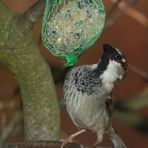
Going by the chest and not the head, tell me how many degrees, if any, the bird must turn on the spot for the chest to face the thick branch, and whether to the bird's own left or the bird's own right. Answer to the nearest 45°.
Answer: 0° — it already faces it

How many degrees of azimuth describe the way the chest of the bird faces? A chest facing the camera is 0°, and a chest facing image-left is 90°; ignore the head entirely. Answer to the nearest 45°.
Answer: approximately 45°
